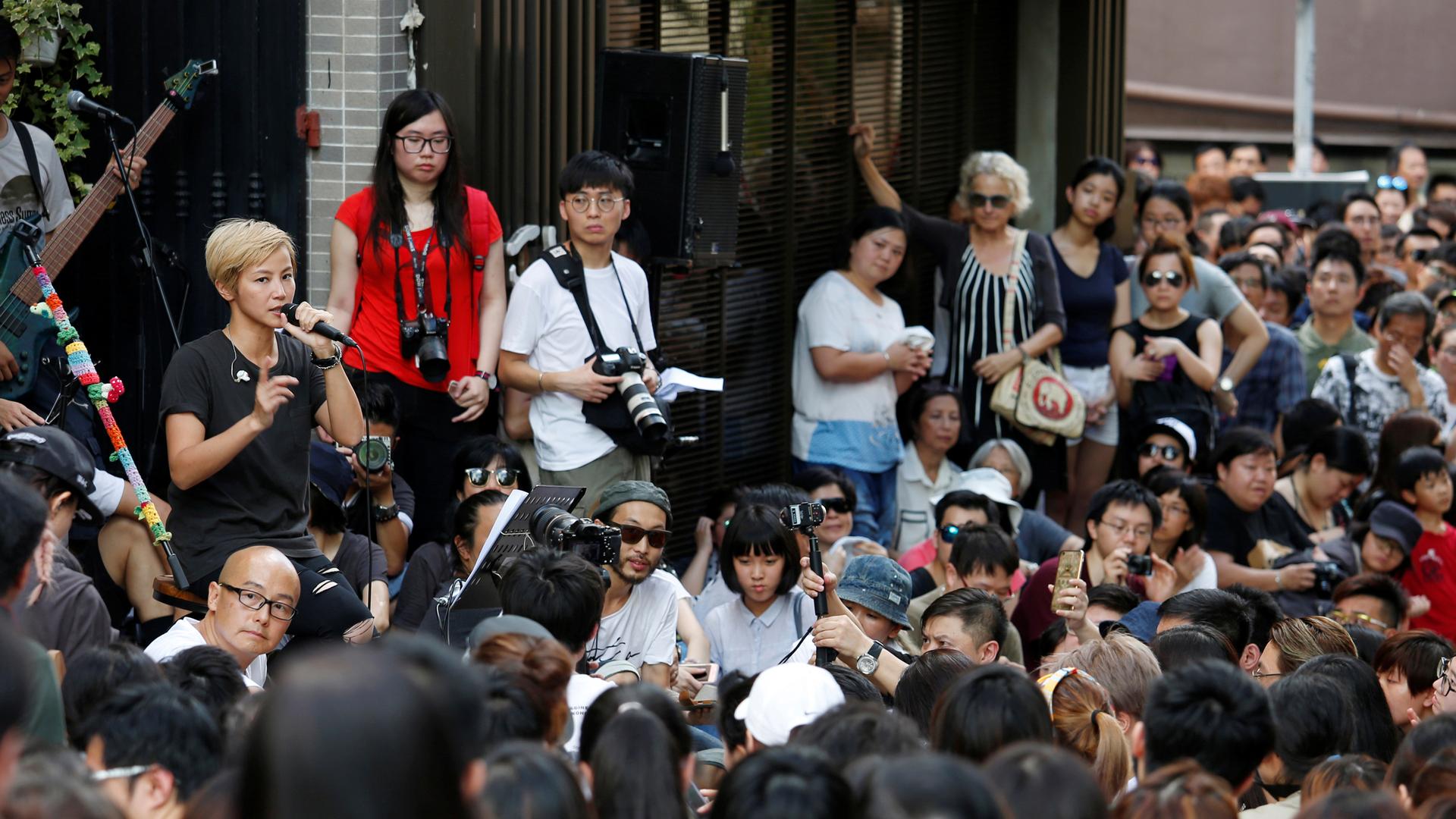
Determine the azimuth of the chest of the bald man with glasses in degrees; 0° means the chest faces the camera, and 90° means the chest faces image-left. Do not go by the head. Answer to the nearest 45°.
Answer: approximately 315°

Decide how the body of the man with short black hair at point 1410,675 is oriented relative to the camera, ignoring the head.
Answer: to the viewer's left

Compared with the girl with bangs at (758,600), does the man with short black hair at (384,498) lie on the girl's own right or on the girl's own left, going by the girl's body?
on the girl's own right

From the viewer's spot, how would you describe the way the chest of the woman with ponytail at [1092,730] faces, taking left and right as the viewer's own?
facing away from the viewer and to the left of the viewer

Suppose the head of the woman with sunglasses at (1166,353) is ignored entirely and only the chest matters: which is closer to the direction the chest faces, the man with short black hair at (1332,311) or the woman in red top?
the woman in red top

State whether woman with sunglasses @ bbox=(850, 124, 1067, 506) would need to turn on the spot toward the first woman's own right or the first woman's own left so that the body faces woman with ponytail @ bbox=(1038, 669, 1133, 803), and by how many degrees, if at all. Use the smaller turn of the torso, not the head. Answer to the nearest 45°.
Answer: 0° — they already face them

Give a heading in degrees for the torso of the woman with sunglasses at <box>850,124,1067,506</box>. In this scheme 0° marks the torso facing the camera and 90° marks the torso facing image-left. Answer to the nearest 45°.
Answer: approximately 0°

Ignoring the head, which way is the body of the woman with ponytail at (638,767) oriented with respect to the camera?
away from the camera
